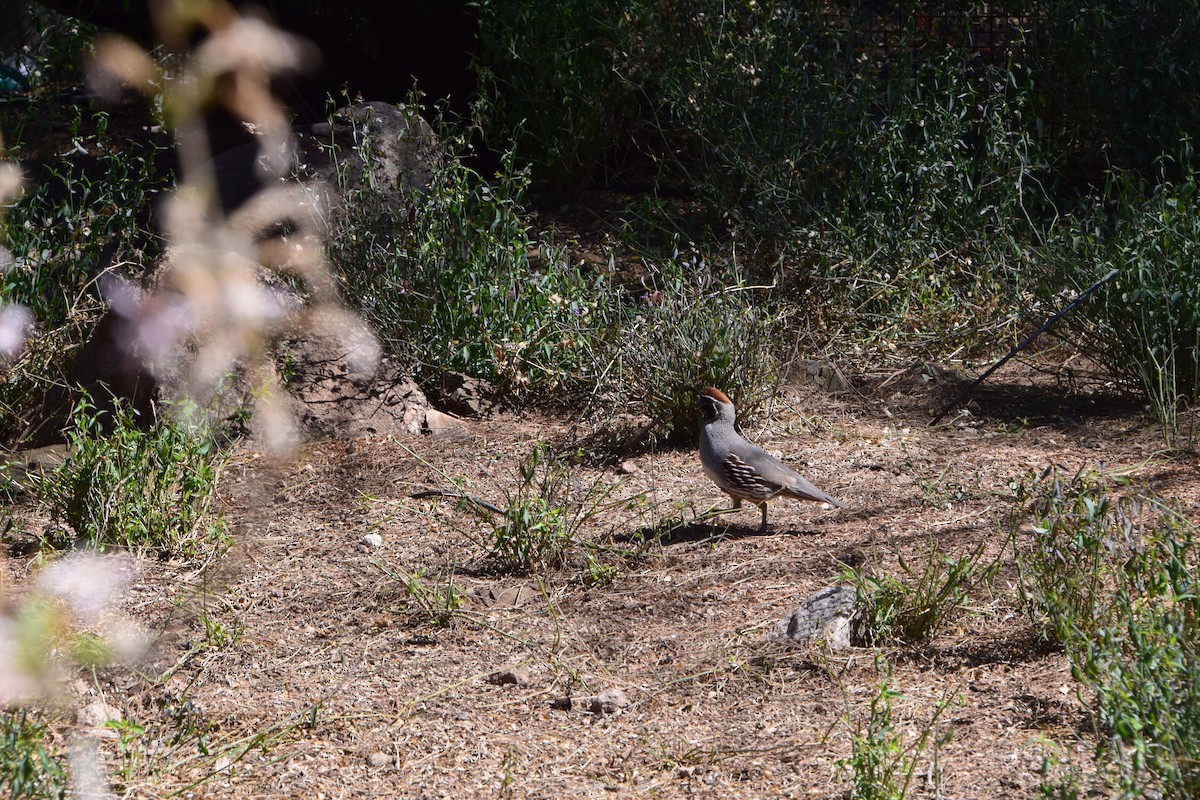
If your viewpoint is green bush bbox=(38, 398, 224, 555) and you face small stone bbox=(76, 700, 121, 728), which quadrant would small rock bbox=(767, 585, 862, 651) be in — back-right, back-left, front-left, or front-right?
front-left

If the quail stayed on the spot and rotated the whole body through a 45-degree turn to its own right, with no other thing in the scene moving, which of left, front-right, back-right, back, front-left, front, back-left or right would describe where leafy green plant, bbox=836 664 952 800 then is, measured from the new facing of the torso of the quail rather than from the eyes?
back-left

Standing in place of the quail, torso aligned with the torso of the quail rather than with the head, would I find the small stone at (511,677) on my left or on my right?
on my left

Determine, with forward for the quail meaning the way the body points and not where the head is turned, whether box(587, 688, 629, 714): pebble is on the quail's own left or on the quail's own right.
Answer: on the quail's own left

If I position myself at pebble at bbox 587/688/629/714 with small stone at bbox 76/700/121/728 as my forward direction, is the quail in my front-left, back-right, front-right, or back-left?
back-right

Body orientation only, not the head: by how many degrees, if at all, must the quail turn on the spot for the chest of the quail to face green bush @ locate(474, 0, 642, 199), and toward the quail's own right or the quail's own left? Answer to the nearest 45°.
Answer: approximately 90° to the quail's own right

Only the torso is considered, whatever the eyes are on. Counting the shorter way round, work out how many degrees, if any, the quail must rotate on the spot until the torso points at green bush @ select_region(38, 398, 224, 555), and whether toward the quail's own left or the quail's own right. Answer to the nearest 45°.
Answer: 0° — it already faces it

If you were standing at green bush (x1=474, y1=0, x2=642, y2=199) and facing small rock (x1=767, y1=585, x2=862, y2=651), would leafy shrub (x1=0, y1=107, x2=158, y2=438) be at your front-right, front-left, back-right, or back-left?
front-right

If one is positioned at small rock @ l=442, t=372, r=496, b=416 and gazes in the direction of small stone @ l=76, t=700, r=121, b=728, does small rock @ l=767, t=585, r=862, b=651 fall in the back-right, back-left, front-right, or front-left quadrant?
front-left

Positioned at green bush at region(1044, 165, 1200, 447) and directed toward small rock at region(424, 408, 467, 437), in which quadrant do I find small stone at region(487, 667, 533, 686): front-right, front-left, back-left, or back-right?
front-left

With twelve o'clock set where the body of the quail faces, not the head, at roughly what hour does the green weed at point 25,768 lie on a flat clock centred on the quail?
The green weed is roughly at 10 o'clock from the quail.

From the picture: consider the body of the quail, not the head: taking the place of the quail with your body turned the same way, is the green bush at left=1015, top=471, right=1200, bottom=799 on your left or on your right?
on your left

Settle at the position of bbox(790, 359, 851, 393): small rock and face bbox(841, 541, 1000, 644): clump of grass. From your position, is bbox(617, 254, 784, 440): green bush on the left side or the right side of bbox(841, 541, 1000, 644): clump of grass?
right

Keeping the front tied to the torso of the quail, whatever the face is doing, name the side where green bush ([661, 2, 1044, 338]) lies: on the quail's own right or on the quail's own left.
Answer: on the quail's own right

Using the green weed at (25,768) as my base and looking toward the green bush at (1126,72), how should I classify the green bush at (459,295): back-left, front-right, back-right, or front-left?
front-left

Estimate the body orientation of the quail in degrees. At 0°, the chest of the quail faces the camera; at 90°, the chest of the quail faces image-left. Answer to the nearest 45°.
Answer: approximately 90°

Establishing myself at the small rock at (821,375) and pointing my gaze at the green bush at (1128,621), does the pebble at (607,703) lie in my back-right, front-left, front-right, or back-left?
front-right
